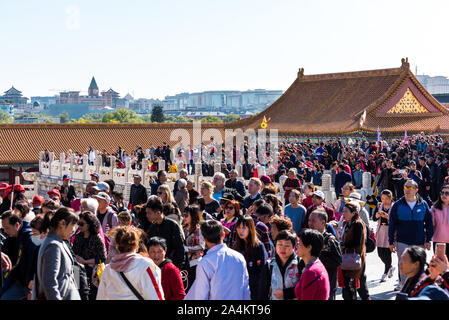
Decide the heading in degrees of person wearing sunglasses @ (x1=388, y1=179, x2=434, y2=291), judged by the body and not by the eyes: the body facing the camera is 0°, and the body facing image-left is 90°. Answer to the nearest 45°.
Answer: approximately 0°

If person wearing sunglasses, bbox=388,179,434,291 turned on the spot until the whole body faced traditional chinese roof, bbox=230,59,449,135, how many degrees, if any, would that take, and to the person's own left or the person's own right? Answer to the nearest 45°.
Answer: approximately 180°

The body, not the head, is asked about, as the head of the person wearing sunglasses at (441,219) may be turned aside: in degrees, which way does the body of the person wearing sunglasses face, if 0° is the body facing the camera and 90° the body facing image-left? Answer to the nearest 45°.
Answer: approximately 315°

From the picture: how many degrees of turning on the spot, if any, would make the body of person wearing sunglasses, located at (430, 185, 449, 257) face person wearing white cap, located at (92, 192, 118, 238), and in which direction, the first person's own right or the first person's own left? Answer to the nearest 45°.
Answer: approximately 90° to the first person's own right

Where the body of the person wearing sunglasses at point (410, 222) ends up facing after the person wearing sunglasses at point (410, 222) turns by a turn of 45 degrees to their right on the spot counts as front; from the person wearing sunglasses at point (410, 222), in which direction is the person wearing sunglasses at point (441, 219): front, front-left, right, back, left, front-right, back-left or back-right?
back

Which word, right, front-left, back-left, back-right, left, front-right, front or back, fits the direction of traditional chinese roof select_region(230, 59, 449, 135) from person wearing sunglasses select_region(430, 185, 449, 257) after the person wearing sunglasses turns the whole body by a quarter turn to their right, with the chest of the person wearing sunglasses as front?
back-right

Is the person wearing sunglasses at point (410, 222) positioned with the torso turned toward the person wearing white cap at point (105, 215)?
no

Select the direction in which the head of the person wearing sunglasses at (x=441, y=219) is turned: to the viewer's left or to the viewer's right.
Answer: to the viewer's left
